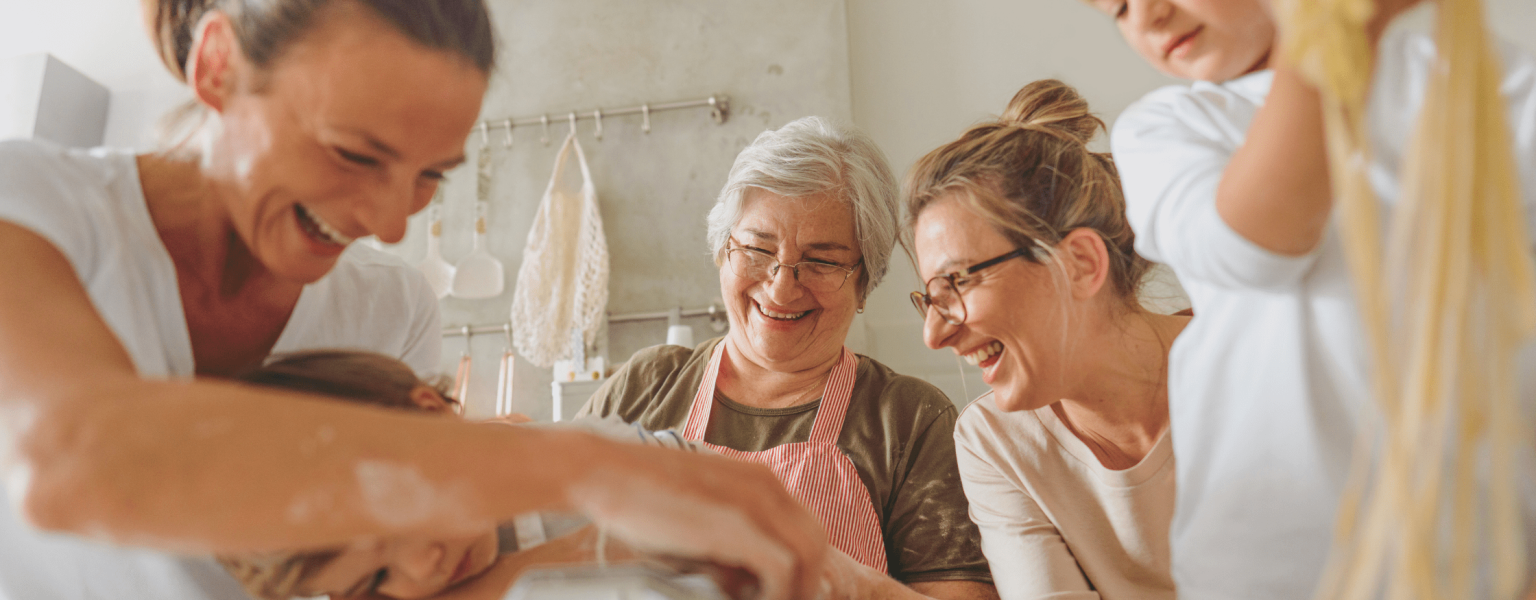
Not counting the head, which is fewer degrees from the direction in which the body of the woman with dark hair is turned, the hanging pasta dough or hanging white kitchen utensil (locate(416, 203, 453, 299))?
the hanging pasta dough

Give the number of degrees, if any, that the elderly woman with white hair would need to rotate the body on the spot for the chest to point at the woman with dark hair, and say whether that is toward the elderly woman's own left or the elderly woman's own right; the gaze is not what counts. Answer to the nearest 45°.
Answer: approximately 45° to the elderly woman's own right

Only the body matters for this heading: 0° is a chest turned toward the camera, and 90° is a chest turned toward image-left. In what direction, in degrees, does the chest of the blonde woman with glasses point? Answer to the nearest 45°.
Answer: approximately 45°

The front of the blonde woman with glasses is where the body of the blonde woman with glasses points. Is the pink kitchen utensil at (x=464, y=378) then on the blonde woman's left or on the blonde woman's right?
on the blonde woman's right

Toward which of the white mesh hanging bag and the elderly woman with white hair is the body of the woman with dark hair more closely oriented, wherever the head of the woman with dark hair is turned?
the elderly woman with white hair

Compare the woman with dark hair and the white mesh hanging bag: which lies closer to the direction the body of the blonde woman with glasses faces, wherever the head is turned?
the woman with dark hair

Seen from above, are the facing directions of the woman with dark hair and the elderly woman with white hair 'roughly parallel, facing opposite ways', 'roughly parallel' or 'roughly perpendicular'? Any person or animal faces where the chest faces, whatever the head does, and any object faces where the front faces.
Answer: roughly perpendicular

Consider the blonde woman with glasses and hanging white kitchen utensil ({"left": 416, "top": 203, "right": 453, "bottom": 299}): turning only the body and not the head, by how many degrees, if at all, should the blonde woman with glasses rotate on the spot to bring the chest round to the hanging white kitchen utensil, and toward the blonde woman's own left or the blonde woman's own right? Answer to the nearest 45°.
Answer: approximately 90° to the blonde woman's own right

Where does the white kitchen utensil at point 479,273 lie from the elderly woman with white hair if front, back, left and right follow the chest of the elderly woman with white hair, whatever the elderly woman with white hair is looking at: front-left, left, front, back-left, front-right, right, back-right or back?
back-right
